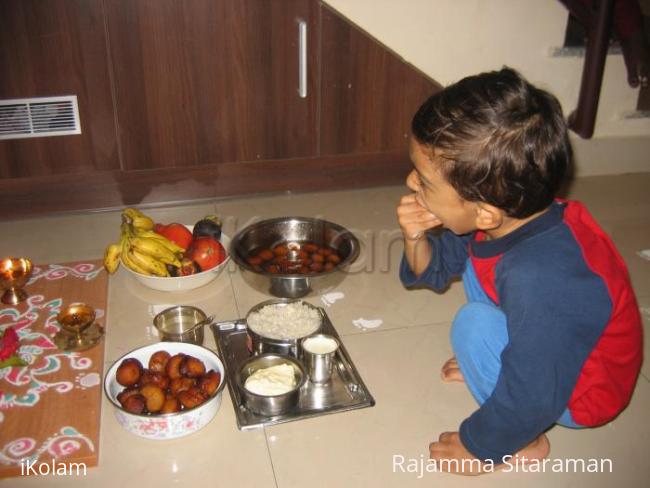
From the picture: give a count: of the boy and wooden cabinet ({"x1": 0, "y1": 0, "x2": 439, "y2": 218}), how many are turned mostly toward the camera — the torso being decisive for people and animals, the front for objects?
1

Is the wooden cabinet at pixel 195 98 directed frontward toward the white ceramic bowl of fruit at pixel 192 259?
yes

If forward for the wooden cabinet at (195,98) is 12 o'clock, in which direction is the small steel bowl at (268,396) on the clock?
The small steel bowl is roughly at 12 o'clock from the wooden cabinet.

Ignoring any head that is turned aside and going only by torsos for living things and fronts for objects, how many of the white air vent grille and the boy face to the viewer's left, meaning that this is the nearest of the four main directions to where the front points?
1

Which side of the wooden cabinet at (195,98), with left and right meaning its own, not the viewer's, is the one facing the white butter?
front

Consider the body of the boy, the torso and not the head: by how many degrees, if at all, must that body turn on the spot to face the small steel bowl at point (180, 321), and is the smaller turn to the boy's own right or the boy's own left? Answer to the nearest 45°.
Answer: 0° — they already face it

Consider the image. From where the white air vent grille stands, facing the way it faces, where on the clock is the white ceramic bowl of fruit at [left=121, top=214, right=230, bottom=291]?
The white ceramic bowl of fruit is roughly at 11 o'clock from the white air vent grille.

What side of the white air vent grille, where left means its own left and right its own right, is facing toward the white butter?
front

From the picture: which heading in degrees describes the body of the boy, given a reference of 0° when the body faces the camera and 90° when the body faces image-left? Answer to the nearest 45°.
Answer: approximately 90°
